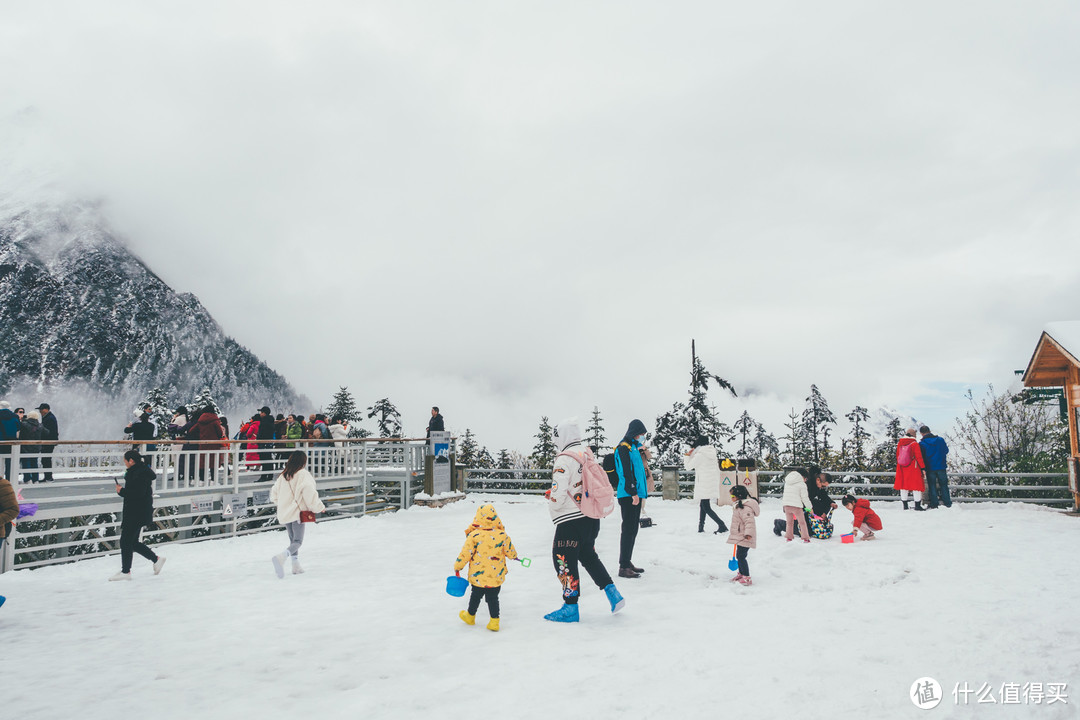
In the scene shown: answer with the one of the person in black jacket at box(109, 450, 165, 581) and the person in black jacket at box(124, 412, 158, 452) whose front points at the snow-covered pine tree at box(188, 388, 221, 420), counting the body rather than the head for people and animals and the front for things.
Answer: the person in black jacket at box(124, 412, 158, 452)

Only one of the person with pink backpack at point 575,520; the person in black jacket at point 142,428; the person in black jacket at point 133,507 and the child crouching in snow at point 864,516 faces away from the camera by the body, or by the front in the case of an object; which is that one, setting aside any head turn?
the person in black jacket at point 142,428

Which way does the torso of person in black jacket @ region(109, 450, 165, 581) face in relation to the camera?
to the viewer's left

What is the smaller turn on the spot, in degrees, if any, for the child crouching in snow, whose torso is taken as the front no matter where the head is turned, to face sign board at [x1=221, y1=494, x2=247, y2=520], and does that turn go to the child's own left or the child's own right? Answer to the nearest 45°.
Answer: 0° — they already face it

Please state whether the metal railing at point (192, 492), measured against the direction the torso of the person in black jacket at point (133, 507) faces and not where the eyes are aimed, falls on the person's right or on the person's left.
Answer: on the person's right

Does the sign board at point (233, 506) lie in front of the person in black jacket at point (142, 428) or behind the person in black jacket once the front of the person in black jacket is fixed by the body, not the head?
behind

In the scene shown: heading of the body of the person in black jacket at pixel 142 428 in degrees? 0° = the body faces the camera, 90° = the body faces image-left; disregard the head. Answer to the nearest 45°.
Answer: approximately 180°

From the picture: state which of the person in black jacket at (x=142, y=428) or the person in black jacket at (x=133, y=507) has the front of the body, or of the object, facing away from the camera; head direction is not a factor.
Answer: the person in black jacket at (x=142, y=428)

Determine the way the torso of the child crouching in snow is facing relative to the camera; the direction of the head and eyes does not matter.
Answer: to the viewer's left

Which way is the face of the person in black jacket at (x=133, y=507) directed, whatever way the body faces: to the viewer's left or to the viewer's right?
to the viewer's left

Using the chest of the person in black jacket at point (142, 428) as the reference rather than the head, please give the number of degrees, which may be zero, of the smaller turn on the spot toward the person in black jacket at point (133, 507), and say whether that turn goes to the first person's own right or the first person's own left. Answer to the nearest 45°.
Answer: approximately 180°
